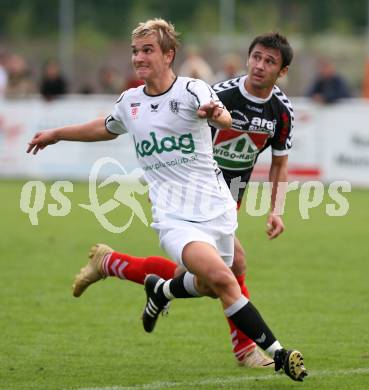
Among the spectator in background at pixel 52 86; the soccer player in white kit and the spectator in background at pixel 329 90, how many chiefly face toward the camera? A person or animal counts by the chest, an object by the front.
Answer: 3

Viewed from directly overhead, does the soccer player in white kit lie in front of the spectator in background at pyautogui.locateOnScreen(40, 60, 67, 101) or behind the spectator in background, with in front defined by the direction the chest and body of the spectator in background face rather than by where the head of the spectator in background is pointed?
in front

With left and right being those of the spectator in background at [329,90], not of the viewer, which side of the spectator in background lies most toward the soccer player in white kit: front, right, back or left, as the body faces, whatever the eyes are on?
front

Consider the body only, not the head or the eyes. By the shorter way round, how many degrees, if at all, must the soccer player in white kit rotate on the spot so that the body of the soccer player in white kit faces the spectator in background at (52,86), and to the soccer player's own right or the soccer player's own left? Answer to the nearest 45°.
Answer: approximately 180°

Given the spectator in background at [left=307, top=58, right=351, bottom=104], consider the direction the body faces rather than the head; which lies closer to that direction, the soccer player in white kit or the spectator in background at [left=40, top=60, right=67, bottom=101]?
the soccer player in white kit

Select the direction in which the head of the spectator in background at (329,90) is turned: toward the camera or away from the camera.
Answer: toward the camera

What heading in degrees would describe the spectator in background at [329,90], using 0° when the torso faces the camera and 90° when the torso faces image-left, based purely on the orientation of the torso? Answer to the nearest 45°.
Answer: approximately 0°

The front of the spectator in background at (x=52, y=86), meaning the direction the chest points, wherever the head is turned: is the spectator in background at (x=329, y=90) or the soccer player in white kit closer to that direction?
the soccer player in white kit

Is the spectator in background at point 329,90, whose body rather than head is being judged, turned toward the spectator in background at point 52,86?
no

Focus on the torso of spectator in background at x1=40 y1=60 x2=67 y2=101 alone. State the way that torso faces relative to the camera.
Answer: toward the camera

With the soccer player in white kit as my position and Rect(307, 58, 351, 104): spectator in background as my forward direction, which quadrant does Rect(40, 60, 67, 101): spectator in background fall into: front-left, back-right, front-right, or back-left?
front-left

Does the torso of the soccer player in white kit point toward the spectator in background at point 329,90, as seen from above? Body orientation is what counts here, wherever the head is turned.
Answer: no

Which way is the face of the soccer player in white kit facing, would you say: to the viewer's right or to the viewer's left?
to the viewer's left

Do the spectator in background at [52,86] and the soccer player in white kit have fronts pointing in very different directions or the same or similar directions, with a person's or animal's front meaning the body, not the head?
same or similar directions

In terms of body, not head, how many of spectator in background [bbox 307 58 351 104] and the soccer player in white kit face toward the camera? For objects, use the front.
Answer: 2
